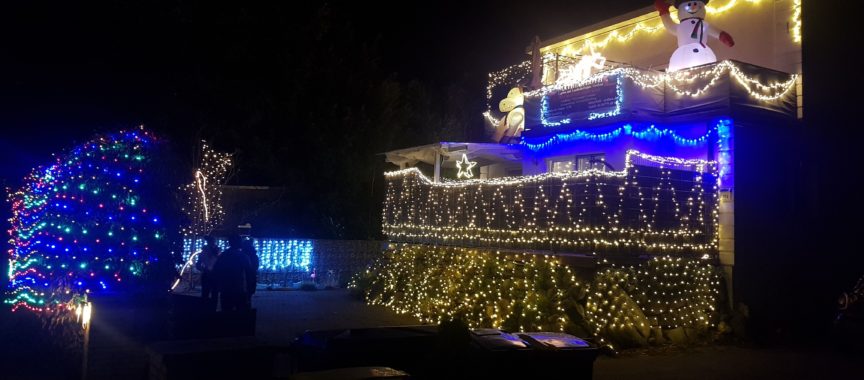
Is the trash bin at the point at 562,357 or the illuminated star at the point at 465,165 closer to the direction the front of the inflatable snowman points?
the trash bin

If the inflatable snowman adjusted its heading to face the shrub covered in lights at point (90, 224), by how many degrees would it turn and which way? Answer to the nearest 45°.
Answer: approximately 45° to its right

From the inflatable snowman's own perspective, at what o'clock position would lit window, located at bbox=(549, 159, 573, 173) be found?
The lit window is roughly at 4 o'clock from the inflatable snowman.

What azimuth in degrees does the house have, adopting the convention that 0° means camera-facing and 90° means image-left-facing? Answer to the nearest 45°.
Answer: approximately 45°

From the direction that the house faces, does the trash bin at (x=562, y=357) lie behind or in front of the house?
in front

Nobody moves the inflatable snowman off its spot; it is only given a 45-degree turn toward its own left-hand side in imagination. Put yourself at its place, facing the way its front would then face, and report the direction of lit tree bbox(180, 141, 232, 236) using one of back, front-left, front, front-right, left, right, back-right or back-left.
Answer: back-right

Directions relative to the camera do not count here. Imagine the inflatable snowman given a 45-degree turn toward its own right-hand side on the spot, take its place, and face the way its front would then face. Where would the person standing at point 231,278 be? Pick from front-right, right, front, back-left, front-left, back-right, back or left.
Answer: front

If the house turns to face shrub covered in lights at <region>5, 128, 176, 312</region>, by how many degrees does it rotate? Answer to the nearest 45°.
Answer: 0° — it already faces it

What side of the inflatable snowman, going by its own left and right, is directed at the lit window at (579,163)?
right

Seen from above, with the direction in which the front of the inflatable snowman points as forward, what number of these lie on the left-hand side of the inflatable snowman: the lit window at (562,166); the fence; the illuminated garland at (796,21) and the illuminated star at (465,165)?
1

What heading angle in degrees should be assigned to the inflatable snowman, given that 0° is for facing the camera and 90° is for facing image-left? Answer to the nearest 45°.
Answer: approximately 0°
